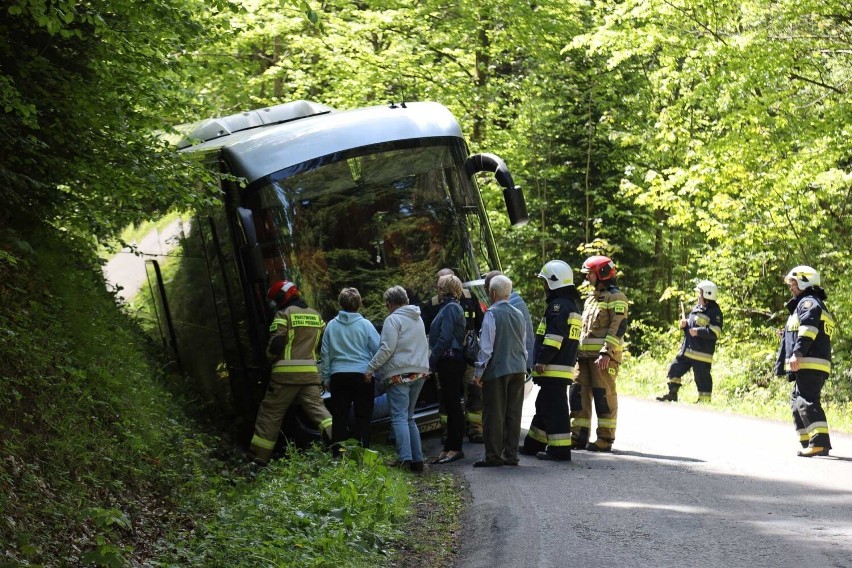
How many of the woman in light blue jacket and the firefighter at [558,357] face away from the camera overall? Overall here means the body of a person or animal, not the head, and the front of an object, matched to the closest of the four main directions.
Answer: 1

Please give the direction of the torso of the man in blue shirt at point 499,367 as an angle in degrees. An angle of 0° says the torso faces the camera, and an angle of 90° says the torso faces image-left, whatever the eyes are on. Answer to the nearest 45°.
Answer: approximately 135°

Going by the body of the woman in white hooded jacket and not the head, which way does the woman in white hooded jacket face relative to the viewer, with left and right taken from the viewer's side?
facing away from the viewer and to the left of the viewer

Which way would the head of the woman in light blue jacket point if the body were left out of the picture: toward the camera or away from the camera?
away from the camera

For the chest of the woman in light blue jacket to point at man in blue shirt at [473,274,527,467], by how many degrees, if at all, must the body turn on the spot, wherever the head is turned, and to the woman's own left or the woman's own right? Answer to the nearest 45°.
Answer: approximately 90° to the woman's own right

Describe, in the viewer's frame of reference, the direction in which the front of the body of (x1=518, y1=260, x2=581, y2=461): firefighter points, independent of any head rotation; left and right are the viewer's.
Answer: facing to the left of the viewer

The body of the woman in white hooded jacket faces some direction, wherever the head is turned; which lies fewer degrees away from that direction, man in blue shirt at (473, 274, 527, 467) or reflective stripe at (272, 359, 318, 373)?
the reflective stripe

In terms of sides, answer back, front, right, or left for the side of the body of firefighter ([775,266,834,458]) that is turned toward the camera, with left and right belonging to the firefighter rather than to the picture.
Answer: left

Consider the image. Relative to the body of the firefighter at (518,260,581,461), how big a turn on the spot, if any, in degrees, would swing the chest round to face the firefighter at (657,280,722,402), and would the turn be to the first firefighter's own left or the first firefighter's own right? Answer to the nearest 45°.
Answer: approximately 90° to the first firefighter's own right

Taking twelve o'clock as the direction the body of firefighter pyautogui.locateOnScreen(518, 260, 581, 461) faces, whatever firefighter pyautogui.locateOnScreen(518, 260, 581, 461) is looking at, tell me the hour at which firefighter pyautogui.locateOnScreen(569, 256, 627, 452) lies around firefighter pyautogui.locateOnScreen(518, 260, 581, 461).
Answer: firefighter pyautogui.locateOnScreen(569, 256, 627, 452) is roughly at 4 o'clock from firefighter pyautogui.locateOnScreen(518, 260, 581, 461).

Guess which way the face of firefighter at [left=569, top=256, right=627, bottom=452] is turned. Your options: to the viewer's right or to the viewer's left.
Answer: to the viewer's left

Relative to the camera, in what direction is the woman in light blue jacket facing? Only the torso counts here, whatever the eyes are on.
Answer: away from the camera

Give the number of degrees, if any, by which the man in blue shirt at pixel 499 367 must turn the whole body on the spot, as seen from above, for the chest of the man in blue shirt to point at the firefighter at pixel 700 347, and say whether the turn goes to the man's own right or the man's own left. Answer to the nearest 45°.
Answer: approximately 90° to the man's own right
